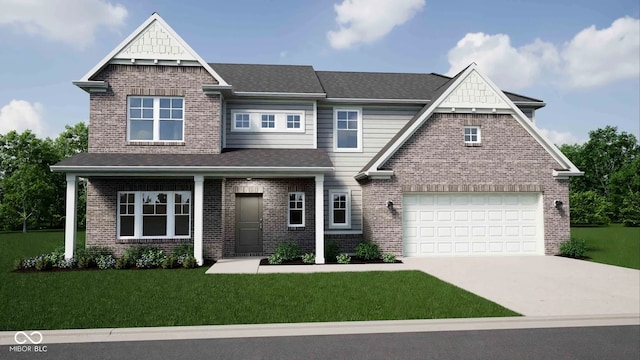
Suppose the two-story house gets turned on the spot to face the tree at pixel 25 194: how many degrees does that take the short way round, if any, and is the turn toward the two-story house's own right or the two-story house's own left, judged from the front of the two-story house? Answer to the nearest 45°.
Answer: approximately 135° to the two-story house's own right

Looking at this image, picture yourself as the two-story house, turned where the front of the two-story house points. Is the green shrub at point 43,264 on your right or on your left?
on your right

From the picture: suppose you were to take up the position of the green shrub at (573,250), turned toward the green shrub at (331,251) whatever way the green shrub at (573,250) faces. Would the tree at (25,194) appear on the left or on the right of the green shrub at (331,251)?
right

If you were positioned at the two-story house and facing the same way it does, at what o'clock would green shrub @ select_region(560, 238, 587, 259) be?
The green shrub is roughly at 9 o'clock from the two-story house.

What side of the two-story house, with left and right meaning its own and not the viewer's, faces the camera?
front

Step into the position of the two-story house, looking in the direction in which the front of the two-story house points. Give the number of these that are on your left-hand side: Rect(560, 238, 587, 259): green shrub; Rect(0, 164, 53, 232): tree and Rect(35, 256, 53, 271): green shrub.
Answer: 1
